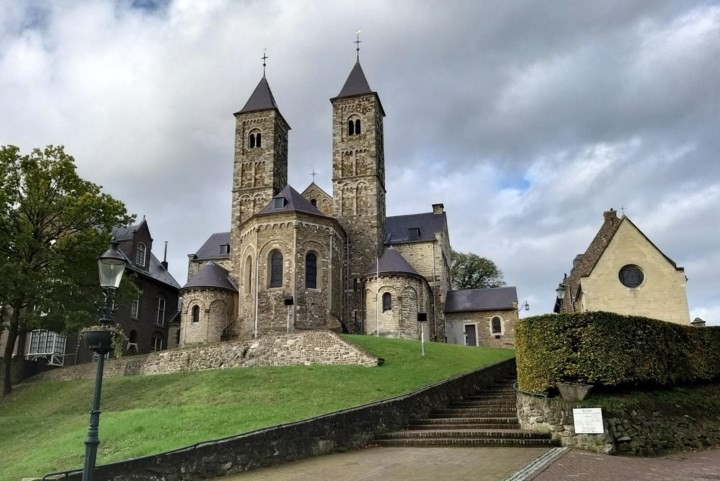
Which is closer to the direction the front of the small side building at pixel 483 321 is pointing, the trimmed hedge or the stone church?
the trimmed hedge

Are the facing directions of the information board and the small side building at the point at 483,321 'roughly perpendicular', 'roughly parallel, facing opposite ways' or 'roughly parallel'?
roughly parallel

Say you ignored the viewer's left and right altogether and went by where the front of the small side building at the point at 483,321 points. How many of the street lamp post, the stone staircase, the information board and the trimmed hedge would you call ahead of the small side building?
4

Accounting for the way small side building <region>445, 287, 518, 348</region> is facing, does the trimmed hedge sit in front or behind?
in front

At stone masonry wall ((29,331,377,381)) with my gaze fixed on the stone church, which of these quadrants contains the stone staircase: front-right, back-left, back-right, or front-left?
back-right

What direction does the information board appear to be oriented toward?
toward the camera

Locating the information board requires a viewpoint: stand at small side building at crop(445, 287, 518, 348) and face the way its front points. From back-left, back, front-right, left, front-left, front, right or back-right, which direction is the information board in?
front

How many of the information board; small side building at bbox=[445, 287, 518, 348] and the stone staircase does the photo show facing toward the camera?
3

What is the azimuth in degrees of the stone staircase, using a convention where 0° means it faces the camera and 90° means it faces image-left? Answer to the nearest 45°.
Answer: approximately 0°

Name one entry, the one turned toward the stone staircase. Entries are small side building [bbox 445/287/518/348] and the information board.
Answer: the small side building

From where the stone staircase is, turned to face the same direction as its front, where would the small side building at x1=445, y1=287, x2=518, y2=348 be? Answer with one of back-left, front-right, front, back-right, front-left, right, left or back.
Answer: back

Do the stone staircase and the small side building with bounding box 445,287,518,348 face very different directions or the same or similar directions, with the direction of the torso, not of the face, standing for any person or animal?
same or similar directions

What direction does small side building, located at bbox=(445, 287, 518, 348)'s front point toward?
toward the camera

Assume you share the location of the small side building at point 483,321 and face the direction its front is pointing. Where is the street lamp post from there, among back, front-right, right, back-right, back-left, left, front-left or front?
front

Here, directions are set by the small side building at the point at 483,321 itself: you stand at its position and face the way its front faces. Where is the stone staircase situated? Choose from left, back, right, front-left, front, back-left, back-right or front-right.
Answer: front

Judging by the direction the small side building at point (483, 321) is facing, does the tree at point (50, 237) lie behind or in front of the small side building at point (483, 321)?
in front
